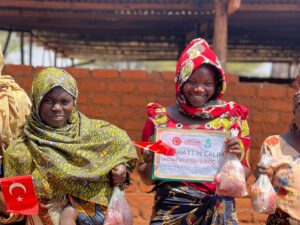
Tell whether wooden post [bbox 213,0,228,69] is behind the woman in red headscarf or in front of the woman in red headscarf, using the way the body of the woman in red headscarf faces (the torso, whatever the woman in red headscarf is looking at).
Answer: behind

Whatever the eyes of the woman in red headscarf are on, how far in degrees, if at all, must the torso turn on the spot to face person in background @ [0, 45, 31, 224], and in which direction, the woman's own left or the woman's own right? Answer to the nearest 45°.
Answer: approximately 90° to the woman's own right

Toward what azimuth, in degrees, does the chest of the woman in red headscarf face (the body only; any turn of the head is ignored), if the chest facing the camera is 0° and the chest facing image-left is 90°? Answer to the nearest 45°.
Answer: approximately 0°

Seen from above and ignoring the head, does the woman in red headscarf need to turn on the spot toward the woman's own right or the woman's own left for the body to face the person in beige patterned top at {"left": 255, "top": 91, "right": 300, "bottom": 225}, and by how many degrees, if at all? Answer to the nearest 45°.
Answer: approximately 90° to the woman's own left

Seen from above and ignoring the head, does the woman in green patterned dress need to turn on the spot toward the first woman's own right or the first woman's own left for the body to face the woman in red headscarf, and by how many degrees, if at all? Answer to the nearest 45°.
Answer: approximately 90° to the first woman's own left

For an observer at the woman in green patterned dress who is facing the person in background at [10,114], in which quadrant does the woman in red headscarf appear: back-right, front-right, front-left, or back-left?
back-right

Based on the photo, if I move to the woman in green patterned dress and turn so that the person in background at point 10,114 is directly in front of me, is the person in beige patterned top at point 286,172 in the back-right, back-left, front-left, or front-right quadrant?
back-right

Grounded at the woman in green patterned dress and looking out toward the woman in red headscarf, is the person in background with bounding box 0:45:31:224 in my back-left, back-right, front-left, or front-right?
back-left

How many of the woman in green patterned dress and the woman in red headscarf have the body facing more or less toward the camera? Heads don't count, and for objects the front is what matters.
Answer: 2

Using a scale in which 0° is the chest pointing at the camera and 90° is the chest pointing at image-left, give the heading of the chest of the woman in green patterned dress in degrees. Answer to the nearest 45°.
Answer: approximately 0°
